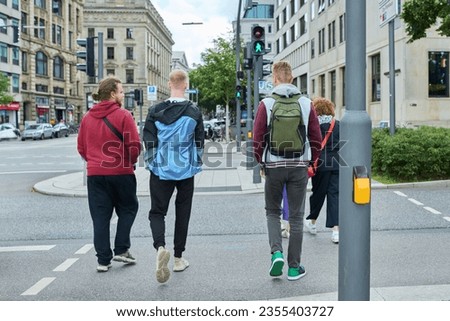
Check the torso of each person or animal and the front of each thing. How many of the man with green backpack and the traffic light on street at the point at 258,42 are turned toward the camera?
1

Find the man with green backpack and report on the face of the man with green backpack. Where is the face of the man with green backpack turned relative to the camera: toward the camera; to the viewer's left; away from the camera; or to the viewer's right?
away from the camera

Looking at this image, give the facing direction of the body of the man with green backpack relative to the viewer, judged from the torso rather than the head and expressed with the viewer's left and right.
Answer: facing away from the viewer

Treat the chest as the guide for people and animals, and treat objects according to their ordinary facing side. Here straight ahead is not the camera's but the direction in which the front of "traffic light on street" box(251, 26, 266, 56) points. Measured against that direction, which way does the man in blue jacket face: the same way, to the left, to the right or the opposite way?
the opposite way

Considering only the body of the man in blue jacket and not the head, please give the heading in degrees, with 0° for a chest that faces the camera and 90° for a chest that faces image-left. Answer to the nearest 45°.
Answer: approximately 180°

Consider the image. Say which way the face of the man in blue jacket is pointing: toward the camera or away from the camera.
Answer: away from the camera

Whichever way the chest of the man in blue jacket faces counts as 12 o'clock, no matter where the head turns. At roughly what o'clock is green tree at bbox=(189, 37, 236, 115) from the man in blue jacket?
The green tree is roughly at 12 o'clock from the man in blue jacket.
